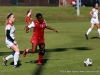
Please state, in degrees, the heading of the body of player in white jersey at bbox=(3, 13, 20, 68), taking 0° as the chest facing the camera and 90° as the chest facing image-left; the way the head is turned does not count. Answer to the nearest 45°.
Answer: approximately 270°
